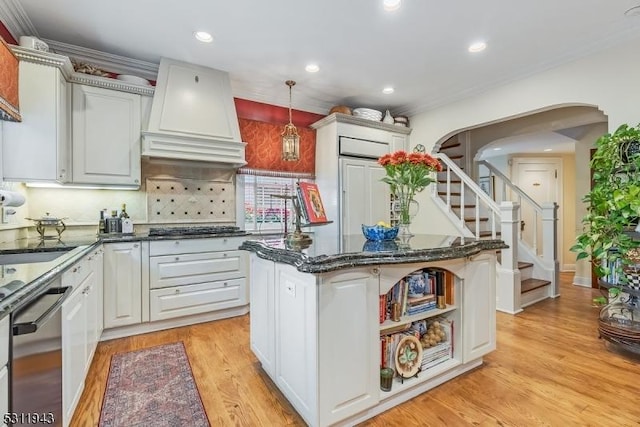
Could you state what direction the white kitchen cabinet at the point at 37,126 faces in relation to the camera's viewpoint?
facing to the right of the viewer

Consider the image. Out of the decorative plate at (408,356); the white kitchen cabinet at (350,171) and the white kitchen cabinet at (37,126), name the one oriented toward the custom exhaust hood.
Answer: the white kitchen cabinet at (37,126)

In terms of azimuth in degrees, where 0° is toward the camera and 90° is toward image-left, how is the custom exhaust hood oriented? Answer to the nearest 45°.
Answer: approximately 0°

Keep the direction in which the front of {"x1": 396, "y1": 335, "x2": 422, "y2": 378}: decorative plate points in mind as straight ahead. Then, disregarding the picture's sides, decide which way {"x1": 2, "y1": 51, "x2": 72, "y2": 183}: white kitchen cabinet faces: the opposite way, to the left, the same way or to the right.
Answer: to the left

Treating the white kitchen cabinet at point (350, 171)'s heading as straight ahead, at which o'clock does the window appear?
The window is roughly at 4 o'clock from the white kitchen cabinet.

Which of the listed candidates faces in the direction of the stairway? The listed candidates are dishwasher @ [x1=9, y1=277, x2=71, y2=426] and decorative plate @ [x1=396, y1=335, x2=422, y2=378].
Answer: the dishwasher

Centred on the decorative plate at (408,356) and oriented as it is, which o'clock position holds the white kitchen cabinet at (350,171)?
The white kitchen cabinet is roughly at 7 o'clock from the decorative plate.

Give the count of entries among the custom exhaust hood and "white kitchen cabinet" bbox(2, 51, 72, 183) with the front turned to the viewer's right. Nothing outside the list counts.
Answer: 1

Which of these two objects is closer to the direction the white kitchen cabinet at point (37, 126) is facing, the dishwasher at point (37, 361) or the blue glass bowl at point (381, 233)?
the blue glass bowl
